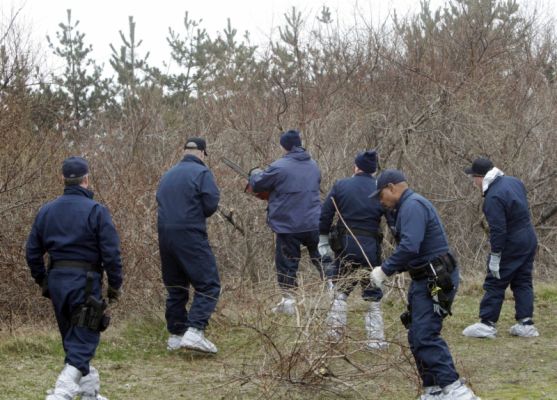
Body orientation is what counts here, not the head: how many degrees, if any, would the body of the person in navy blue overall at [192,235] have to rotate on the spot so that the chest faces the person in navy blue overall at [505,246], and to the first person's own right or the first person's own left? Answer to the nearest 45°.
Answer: approximately 45° to the first person's own right

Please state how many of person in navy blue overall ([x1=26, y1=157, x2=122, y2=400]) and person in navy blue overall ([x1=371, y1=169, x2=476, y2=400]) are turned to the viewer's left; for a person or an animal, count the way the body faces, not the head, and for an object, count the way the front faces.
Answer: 1

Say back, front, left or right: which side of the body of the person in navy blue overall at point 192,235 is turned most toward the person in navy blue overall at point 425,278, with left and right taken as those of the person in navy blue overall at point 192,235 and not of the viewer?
right

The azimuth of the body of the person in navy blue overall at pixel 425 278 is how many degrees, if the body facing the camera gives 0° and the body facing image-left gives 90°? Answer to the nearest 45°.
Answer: approximately 90°

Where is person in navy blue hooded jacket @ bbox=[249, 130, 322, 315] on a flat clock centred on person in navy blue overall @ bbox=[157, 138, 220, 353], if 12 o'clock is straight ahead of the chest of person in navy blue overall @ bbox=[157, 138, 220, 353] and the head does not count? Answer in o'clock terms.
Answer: person in navy blue hooded jacket @ bbox=[249, 130, 322, 315] is roughly at 12 o'clock from person in navy blue overall @ bbox=[157, 138, 220, 353].

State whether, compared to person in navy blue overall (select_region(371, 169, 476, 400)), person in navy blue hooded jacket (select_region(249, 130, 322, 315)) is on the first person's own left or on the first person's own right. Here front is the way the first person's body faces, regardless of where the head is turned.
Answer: on the first person's own right

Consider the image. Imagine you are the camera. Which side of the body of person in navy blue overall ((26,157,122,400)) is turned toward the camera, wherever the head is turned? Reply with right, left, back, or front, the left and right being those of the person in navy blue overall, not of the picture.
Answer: back

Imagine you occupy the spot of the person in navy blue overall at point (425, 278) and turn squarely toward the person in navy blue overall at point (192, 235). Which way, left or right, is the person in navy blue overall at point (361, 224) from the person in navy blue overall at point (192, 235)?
right

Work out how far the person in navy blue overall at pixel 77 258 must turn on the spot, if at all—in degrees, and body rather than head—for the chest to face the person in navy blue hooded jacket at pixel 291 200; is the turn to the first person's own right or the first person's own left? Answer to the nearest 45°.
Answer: approximately 45° to the first person's own right

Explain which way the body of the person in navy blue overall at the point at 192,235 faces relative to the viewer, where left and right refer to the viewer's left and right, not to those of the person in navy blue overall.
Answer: facing away from the viewer and to the right of the viewer
